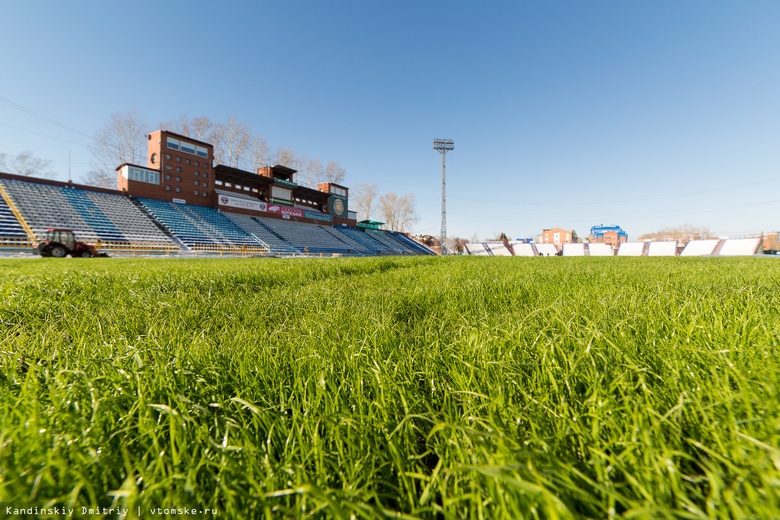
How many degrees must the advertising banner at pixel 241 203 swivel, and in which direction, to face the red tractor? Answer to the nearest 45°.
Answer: approximately 90° to its right

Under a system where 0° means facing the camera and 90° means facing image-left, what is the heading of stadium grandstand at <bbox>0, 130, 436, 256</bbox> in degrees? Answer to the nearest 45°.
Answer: approximately 315°

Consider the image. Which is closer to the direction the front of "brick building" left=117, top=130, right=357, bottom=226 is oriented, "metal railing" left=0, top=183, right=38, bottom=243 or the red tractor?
the red tractor

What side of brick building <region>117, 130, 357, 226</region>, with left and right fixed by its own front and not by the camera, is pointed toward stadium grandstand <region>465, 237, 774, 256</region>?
front

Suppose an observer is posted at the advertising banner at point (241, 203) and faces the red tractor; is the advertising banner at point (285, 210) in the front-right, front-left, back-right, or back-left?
back-left

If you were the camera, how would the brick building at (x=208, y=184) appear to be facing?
facing the viewer and to the right of the viewer

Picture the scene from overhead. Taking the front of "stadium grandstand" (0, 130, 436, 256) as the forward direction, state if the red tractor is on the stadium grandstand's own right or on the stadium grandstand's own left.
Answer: on the stadium grandstand's own right
